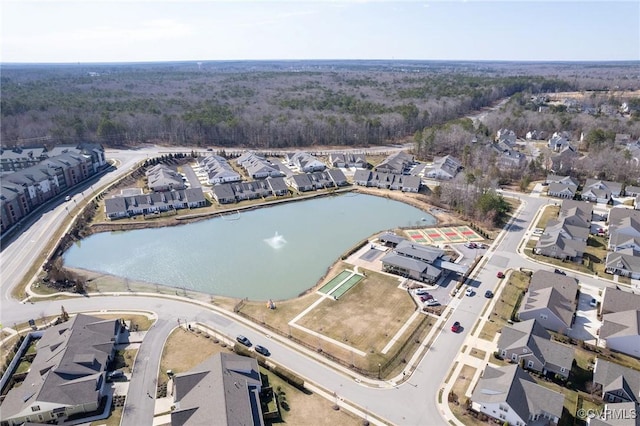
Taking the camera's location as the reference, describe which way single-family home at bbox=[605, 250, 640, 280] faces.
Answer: facing the viewer and to the left of the viewer

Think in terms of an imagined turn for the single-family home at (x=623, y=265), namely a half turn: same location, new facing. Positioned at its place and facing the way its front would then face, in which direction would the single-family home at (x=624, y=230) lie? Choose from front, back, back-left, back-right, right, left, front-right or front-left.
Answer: front-left

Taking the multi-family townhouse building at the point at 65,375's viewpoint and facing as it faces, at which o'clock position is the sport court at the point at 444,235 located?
The sport court is roughly at 12 o'clock from the multi-family townhouse building.

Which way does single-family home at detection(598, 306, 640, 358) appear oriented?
to the viewer's left

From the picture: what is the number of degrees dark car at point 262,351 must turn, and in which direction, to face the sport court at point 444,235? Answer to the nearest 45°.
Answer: approximately 90° to its left

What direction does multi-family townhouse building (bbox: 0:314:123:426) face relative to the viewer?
to the viewer's right

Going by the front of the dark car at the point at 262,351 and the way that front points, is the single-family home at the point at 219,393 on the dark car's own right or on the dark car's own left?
on the dark car's own right

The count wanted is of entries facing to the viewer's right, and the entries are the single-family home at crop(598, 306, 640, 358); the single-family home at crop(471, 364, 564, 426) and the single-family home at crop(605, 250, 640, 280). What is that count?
0

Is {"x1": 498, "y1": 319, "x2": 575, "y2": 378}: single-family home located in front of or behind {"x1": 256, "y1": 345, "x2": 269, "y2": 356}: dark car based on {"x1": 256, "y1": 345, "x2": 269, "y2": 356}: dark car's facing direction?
in front

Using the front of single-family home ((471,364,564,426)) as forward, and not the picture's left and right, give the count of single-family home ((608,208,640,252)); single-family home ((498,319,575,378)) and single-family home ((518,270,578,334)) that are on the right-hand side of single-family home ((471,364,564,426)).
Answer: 3

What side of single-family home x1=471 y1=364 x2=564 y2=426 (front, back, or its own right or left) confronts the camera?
left

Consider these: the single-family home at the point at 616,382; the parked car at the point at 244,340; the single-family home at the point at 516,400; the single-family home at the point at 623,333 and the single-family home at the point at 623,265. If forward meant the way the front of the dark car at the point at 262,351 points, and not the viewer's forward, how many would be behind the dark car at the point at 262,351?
1

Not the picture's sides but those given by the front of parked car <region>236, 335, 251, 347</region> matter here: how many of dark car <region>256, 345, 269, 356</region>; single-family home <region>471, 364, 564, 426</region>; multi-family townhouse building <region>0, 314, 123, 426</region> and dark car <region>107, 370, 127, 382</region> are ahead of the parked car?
2

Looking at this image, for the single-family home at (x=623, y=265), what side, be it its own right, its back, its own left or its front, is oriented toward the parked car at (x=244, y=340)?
front

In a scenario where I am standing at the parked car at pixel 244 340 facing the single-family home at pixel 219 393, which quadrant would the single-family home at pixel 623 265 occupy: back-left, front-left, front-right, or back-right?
back-left

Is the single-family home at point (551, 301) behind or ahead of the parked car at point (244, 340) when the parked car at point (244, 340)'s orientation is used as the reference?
ahead
